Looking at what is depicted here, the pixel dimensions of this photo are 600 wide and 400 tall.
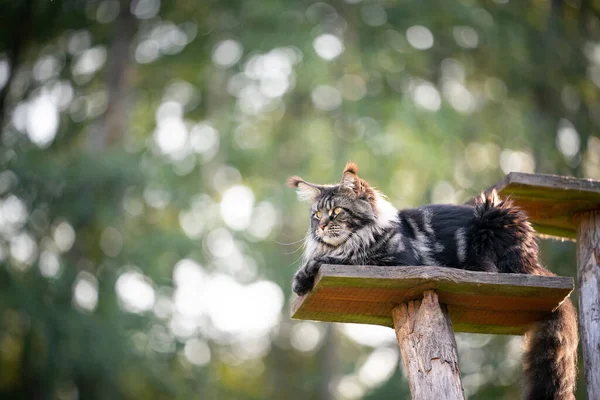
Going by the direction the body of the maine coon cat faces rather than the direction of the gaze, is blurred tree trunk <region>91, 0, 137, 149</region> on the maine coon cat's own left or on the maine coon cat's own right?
on the maine coon cat's own right

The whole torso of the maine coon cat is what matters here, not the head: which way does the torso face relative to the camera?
to the viewer's left
